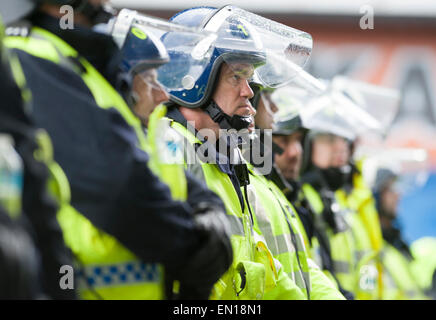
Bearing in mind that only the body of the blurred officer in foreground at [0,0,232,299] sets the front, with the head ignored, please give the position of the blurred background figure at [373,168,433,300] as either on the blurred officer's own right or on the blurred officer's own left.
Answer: on the blurred officer's own left

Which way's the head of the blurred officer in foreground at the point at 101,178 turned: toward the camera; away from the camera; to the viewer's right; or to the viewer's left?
to the viewer's right

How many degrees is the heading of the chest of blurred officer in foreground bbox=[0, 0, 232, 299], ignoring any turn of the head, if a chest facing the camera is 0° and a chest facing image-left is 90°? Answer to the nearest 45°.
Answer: approximately 270°
